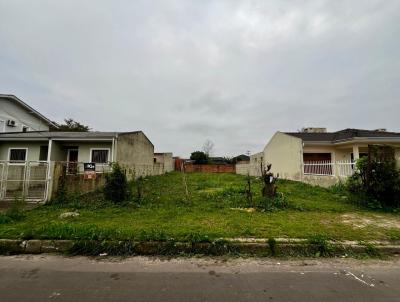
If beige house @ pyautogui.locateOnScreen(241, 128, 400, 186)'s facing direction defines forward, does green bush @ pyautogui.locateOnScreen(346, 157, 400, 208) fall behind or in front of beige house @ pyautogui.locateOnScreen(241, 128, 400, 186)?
in front

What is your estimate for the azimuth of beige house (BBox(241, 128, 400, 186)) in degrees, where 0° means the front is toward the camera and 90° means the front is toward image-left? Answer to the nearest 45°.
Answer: approximately 315°

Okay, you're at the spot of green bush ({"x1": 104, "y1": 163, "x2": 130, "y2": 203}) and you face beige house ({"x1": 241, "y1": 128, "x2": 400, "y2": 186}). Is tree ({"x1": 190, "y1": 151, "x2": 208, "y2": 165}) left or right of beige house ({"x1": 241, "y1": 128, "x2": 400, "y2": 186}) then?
left

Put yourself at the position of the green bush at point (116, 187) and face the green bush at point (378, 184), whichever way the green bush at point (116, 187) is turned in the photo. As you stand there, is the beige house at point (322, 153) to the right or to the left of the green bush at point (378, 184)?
left

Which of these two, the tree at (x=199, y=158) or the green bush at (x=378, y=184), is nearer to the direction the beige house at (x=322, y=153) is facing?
the green bush

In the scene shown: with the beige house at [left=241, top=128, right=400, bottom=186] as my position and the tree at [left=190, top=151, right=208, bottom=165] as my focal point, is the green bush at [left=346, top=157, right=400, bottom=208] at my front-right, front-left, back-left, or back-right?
back-left

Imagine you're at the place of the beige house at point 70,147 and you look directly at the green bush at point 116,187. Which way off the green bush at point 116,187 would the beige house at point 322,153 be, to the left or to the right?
left

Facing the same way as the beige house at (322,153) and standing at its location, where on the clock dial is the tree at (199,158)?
The tree is roughly at 6 o'clock from the beige house.

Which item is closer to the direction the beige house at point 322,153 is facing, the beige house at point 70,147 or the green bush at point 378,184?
the green bush

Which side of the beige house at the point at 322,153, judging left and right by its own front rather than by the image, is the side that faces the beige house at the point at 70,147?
right

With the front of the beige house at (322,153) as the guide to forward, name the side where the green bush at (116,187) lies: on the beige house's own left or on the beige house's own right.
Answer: on the beige house's own right
